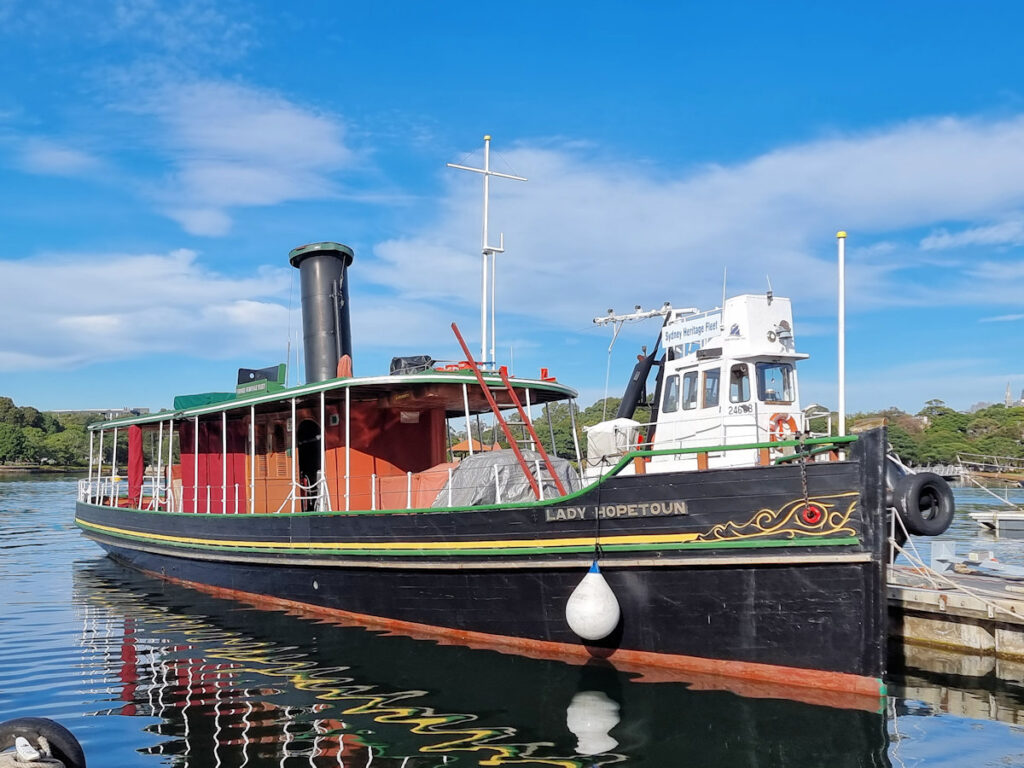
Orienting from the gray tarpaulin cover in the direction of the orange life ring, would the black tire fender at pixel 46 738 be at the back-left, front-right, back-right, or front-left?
back-right

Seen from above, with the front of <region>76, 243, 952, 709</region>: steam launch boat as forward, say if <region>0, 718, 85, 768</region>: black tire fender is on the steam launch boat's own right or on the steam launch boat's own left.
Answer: on the steam launch boat's own right

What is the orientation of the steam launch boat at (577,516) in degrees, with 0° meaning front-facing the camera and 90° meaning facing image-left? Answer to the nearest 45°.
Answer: approximately 315°
